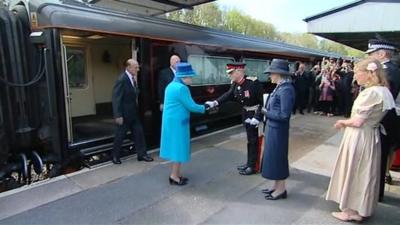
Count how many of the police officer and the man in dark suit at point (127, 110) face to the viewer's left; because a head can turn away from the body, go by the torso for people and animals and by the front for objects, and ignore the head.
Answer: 1

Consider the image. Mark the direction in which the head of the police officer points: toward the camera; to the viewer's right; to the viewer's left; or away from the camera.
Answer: to the viewer's left

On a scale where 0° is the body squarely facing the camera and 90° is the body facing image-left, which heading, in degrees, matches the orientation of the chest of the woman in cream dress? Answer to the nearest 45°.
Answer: approximately 90°

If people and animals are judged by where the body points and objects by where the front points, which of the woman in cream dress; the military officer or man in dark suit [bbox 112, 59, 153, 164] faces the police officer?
the man in dark suit

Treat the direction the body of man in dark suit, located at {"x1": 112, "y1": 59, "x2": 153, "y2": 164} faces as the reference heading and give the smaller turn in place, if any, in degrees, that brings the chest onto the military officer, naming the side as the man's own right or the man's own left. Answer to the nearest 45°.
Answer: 0° — they already face them

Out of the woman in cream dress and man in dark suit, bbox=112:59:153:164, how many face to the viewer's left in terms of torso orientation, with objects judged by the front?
1

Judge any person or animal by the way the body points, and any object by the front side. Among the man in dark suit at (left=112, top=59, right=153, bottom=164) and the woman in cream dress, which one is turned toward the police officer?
the man in dark suit

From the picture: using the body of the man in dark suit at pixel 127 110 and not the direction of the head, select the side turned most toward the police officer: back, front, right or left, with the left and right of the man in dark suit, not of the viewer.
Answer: front

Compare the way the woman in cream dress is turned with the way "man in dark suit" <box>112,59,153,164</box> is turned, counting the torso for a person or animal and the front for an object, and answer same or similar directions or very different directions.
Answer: very different directions

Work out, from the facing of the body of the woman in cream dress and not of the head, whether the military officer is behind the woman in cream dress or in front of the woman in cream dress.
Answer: in front

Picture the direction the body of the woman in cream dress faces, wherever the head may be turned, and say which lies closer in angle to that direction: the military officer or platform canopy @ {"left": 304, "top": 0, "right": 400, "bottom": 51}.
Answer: the military officer

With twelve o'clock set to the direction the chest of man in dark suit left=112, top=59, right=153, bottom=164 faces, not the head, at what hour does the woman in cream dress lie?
The woman in cream dress is roughly at 12 o'clock from the man in dark suit.

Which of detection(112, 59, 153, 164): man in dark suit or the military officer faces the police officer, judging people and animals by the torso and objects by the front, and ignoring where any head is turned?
the man in dark suit

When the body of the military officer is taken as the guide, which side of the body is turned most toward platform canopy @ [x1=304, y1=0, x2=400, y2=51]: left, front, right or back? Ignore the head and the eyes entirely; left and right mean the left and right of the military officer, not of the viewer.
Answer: back

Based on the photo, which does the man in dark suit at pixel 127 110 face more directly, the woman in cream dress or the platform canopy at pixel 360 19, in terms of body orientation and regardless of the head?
the woman in cream dress

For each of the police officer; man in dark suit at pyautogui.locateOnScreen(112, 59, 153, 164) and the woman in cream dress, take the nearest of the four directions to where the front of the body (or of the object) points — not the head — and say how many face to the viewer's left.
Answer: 2

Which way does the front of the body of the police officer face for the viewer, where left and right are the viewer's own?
facing to the left of the viewer
